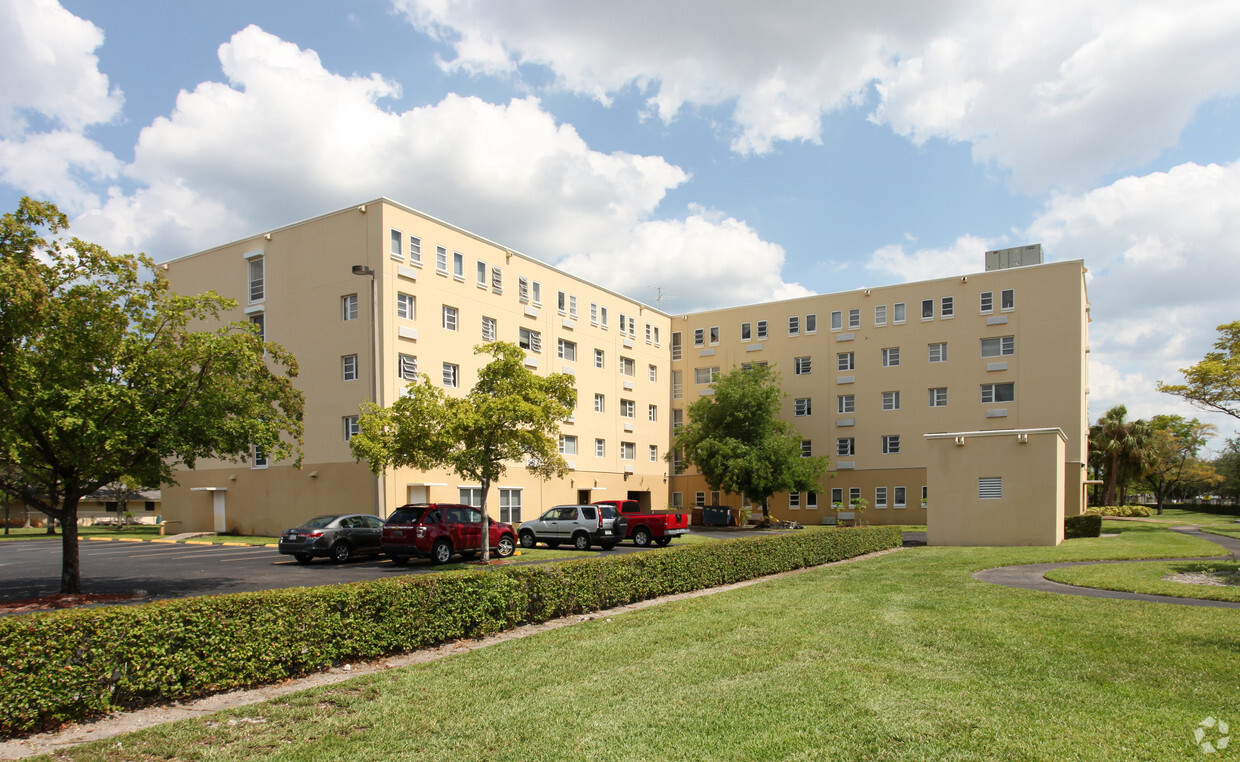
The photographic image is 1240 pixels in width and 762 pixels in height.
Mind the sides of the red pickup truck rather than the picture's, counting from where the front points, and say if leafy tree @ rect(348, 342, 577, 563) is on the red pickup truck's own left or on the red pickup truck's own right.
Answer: on the red pickup truck's own left

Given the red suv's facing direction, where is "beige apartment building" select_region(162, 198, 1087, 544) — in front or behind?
in front

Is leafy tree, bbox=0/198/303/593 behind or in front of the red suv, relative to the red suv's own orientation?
behind

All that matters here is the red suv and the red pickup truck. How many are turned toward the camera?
0

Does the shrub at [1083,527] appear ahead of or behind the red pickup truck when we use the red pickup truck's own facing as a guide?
behind

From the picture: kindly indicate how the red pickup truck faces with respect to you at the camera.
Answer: facing away from the viewer and to the left of the viewer

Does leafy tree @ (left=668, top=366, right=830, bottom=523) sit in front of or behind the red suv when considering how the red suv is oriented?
in front
